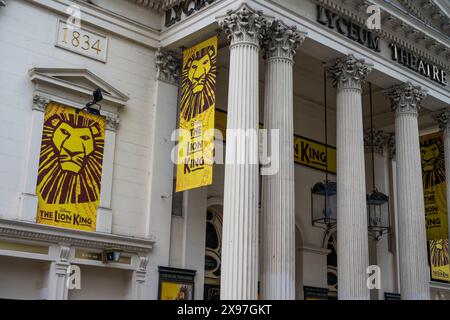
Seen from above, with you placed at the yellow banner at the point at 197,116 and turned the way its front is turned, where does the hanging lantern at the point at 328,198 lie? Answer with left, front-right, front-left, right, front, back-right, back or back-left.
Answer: back

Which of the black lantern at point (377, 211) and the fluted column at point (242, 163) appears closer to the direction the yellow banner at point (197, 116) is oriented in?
the fluted column

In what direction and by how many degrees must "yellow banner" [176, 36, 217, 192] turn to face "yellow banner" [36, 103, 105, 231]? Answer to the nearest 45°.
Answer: approximately 45° to its right

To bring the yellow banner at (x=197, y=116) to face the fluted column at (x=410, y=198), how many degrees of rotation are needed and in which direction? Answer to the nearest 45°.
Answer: approximately 180°

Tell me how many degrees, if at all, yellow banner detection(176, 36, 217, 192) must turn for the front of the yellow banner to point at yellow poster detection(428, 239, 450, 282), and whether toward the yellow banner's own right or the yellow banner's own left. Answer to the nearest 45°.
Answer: approximately 180°

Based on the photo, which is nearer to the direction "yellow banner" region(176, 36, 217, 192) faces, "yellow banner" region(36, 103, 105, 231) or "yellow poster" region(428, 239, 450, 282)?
the yellow banner

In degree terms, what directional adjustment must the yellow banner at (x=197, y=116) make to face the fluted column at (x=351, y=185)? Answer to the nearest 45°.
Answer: approximately 135° to its left

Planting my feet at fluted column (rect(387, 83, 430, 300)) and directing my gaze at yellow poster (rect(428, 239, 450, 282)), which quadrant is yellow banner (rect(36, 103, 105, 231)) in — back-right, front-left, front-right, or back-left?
back-left

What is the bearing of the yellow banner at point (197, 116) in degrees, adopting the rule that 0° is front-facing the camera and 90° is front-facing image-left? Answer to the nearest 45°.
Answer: approximately 45°

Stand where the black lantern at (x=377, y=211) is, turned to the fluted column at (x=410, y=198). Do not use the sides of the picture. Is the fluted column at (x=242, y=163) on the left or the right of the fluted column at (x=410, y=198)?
right
